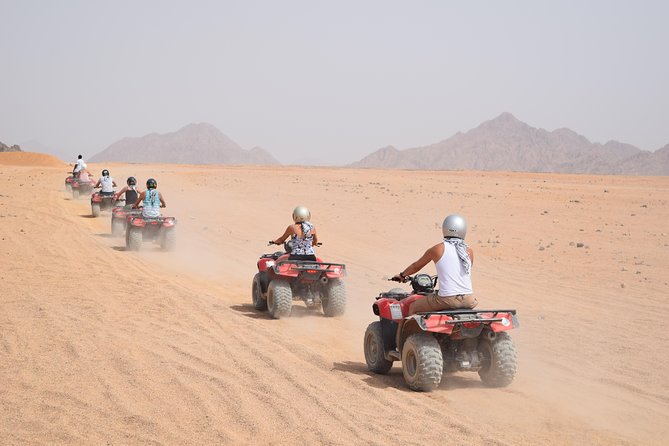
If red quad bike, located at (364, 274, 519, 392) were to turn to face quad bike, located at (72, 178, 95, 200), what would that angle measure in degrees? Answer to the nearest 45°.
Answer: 0° — it already faces it

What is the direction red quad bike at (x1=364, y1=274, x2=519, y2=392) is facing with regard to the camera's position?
facing away from the viewer and to the left of the viewer

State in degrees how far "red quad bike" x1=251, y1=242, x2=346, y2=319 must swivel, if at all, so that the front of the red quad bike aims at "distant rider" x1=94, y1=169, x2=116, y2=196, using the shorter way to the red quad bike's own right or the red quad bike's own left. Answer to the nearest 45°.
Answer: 0° — it already faces them

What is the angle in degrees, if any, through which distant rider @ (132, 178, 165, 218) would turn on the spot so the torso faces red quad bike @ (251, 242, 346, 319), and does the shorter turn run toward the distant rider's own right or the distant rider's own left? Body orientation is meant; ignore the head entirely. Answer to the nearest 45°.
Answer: approximately 180°

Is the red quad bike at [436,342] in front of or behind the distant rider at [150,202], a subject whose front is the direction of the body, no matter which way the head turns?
behind

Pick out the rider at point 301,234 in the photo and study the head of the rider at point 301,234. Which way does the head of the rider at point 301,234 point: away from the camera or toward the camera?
away from the camera

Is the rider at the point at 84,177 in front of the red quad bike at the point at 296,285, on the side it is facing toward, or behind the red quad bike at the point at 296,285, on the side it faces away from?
in front

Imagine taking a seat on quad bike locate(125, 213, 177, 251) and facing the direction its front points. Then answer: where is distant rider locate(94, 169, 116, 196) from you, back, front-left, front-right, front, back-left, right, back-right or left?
front

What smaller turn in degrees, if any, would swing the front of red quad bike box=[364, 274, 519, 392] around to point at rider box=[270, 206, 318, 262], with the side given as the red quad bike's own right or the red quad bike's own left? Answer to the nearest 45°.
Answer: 0° — it already faces them

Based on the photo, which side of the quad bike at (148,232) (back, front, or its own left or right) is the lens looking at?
back

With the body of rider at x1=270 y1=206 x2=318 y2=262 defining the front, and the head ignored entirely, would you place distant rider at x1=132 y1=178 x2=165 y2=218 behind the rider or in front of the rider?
in front

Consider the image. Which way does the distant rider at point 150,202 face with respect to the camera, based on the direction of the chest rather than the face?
away from the camera
